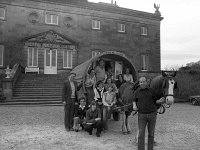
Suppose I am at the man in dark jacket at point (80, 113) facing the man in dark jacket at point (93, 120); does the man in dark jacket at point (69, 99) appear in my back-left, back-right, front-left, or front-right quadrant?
back-right

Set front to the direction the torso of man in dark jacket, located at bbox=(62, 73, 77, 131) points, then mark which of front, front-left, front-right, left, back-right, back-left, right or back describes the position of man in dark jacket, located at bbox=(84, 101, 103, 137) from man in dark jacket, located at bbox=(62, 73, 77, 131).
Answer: front

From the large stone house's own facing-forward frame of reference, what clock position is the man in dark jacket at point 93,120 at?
The man in dark jacket is roughly at 1 o'clock from the large stone house.

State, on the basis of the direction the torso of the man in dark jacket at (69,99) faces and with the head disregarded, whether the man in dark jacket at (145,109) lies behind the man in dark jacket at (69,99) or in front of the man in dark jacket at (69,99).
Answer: in front

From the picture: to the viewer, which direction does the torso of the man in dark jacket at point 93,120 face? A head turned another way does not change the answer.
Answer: toward the camera

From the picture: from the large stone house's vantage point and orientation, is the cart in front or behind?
in front

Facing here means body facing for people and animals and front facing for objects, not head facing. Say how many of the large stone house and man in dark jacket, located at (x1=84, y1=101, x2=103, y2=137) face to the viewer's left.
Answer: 0

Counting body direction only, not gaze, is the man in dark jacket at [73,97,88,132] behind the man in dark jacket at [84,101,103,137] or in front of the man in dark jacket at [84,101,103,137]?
behind

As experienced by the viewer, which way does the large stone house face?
facing the viewer and to the right of the viewer

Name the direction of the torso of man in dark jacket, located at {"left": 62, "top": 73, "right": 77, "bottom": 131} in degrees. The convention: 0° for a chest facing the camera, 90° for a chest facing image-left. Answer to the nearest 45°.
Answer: approximately 315°

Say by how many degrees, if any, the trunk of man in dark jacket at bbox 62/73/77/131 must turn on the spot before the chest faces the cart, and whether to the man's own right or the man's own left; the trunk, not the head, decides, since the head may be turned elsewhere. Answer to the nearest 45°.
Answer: approximately 90° to the man's own left

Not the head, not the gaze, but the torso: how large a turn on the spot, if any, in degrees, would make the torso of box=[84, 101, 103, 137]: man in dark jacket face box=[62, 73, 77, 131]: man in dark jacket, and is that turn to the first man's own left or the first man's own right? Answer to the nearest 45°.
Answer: approximately 135° to the first man's own right

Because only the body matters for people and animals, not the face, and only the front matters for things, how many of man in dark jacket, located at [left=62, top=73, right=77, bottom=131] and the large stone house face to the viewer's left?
0
